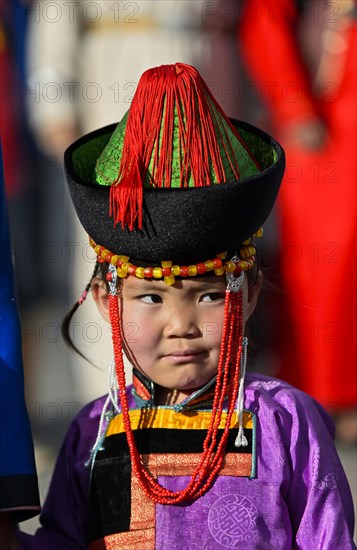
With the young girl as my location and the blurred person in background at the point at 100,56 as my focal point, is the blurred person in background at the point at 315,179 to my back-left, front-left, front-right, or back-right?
front-right

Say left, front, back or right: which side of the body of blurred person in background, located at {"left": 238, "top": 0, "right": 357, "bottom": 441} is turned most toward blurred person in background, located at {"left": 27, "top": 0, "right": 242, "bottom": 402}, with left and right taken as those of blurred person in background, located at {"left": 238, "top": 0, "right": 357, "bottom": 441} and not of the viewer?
right

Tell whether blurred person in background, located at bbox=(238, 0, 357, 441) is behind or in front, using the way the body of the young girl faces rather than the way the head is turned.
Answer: behind

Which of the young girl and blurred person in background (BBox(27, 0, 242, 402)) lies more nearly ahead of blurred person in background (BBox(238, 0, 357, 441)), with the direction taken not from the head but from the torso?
the young girl

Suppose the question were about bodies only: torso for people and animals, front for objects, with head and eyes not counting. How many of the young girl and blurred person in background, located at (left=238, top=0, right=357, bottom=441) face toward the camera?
2

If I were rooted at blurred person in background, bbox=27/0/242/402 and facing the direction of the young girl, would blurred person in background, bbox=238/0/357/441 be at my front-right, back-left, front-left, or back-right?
front-left

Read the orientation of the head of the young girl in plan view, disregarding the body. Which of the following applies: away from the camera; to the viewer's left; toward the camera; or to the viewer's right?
toward the camera

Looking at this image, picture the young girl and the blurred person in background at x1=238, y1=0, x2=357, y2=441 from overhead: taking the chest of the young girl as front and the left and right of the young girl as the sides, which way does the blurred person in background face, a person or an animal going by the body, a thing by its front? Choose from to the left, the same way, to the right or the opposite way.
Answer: the same way

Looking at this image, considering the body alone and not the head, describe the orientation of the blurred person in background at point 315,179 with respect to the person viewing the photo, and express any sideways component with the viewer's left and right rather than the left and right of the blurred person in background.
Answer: facing the viewer

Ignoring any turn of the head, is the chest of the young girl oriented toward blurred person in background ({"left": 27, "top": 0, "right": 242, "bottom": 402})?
no

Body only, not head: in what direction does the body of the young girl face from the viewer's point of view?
toward the camera

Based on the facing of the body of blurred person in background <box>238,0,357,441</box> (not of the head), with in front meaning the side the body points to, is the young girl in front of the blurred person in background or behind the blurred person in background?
in front
